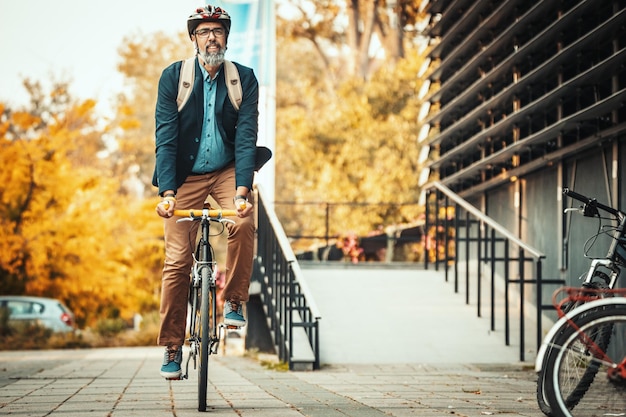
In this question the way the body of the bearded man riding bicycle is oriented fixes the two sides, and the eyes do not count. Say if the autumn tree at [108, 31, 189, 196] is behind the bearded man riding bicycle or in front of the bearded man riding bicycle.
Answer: behind

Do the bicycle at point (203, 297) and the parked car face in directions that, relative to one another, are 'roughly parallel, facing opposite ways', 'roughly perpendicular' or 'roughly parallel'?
roughly perpendicular

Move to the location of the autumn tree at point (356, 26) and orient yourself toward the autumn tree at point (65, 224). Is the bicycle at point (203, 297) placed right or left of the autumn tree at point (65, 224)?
left

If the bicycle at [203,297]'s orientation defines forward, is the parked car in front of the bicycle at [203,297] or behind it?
behind

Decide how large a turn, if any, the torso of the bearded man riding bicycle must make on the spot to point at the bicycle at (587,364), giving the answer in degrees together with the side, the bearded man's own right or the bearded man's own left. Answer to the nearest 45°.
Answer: approximately 45° to the bearded man's own left
